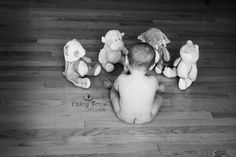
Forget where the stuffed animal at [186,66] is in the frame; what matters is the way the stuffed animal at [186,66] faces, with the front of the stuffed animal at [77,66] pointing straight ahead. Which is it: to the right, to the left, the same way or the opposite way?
to the right

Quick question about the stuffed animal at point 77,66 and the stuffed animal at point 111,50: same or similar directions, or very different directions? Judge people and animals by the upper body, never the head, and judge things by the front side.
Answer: same or similar directions

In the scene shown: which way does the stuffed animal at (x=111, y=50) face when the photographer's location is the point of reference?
facing the viewer and to the right of the viewer

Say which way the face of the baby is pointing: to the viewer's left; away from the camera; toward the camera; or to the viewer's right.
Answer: away from the camera

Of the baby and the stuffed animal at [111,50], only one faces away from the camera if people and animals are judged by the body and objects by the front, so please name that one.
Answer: the baby

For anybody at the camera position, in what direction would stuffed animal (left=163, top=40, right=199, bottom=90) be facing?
facing the viewer and to the left of the viewer

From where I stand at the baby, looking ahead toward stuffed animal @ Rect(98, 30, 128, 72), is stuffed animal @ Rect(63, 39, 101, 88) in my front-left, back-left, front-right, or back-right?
front-left

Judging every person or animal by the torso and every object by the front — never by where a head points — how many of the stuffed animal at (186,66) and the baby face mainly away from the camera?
1

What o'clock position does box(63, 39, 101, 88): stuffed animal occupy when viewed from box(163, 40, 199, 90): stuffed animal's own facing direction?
box(63, 39, 101, 88): stuffed animal is roughly at 1 o'clock from box(163, 40, 199, 90): stuffed animal.

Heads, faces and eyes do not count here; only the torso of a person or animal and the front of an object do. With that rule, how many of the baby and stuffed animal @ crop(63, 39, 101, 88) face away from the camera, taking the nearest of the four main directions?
1

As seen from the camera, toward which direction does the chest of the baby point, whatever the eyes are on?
away from the camera

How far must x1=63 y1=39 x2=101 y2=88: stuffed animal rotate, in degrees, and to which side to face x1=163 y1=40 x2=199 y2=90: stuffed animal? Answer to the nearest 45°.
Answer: approximately 45° to its left

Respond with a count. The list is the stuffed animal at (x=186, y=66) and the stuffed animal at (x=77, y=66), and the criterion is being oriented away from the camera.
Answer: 0
